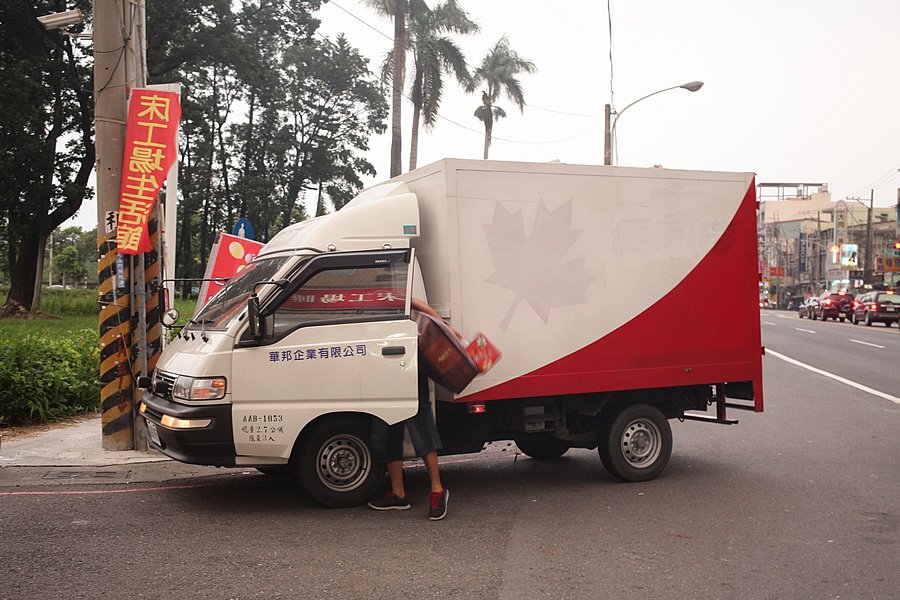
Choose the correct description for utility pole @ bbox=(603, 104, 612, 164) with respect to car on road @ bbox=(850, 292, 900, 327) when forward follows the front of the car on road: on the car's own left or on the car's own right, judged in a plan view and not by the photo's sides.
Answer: on the car's own left

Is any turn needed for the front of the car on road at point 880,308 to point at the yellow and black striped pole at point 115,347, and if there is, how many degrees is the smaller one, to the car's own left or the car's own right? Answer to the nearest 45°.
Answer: approximately 135° to the car's own left

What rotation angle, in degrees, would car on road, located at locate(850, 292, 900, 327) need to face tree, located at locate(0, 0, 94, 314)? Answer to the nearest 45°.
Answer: approximately 90° to its left

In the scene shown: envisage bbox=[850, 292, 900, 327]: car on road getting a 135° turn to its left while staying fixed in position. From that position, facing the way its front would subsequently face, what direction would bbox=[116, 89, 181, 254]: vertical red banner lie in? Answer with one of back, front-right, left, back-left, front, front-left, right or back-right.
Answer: front

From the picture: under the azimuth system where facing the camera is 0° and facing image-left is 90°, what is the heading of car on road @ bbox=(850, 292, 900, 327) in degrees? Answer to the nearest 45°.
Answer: approximately 135°

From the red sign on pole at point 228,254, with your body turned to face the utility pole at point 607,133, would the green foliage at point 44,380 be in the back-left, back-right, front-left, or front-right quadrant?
back-left

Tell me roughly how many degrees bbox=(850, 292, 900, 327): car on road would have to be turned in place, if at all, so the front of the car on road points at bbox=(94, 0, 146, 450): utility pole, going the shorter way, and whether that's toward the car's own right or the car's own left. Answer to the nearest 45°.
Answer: approximately 135° to the car's own left

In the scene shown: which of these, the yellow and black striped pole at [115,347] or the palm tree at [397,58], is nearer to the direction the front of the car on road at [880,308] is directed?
the palm tree

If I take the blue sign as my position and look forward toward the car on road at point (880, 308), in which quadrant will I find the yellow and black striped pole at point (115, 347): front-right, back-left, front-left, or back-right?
back-right

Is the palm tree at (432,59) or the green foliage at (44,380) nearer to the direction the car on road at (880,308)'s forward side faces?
the palm tree

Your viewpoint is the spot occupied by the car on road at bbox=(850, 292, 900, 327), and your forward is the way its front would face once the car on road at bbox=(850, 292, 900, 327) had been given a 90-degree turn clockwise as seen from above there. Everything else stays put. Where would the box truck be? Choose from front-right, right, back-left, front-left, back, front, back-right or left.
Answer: back-right

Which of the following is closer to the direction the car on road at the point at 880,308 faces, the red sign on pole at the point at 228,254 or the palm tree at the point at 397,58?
the palm tree

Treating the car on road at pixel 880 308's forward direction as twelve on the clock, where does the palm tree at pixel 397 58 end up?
The palm tree is roughly at 9 o'clock from the car on road.

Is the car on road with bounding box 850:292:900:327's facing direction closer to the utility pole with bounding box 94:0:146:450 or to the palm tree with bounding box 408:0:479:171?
the palm tree
